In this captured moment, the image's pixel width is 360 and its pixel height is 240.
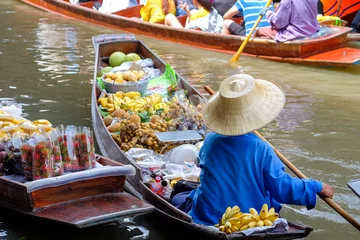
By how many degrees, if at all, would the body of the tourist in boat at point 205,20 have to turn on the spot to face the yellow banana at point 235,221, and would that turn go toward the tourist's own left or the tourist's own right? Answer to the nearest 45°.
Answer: approximately 90° to the tourist's own left

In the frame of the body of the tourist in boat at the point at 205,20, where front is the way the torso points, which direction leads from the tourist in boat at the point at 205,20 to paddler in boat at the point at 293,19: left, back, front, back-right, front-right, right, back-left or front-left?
back-left

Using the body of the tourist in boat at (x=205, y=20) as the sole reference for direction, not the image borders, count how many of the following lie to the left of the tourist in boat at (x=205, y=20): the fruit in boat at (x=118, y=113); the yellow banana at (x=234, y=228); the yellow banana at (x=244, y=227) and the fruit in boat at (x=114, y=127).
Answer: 4

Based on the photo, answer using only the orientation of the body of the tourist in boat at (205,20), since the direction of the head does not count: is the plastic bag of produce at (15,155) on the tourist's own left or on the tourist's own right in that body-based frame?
on the tourist's own left

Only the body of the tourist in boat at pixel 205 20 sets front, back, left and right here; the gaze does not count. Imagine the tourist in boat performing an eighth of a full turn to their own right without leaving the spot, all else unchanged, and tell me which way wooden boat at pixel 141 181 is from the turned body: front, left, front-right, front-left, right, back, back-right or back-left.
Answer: back-left

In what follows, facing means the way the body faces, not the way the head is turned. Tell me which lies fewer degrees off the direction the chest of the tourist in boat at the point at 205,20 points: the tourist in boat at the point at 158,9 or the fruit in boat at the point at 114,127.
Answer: the tourist in boat

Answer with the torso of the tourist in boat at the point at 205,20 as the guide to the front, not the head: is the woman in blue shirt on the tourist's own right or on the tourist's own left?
on the tourist's own left

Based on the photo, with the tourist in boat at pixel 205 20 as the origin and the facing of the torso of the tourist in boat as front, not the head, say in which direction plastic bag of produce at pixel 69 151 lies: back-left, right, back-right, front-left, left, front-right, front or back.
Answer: left

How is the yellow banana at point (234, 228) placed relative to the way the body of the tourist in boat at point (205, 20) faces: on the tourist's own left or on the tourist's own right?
on the tourist's own left

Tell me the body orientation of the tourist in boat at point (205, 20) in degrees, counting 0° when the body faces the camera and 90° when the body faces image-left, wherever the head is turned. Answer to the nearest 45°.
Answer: approximately 90°
